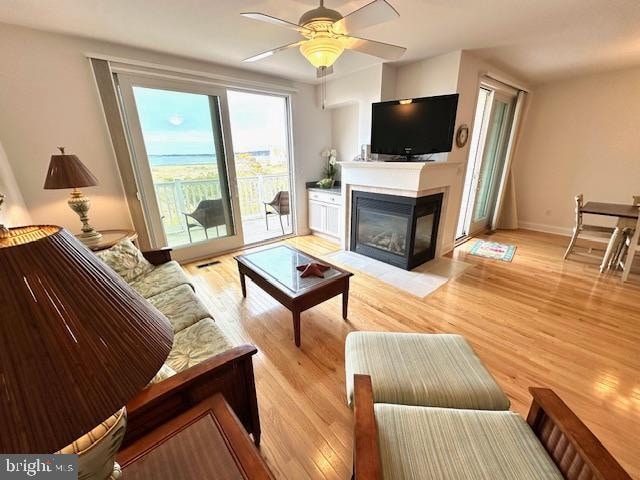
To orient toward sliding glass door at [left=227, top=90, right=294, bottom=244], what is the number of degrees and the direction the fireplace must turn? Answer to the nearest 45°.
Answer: approximately 90° to its right

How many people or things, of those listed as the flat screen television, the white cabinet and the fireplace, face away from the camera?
0

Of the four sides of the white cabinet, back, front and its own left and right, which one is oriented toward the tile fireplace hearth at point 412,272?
left

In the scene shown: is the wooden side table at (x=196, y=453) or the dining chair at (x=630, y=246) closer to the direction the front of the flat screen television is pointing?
the wooden side table

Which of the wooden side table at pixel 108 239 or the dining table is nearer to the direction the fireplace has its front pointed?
the wooden side table

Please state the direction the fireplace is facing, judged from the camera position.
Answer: facing the viewer and to the left of the viewer

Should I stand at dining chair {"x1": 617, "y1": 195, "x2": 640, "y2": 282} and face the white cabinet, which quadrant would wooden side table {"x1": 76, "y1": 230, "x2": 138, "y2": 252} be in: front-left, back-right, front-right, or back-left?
front-left

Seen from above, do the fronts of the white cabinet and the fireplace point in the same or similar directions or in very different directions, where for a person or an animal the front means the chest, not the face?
same or similar directions

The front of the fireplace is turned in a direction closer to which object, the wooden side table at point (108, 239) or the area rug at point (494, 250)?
the wooden side table

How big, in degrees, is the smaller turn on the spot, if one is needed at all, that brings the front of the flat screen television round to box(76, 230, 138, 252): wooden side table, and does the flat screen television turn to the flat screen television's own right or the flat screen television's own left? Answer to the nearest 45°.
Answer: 0° — it already faces it

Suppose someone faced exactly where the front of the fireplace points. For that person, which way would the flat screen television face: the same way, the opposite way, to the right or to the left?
the same way

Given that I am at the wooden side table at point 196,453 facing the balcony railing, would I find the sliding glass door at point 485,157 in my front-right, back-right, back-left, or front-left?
front-right

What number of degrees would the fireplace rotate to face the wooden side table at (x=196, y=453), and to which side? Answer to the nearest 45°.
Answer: approximately 45° to its left

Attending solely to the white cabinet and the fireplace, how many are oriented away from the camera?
0

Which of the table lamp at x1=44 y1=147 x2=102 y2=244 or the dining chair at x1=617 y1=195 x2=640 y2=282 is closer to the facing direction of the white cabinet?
the table lamp
